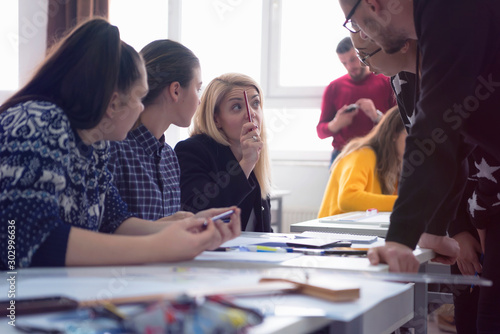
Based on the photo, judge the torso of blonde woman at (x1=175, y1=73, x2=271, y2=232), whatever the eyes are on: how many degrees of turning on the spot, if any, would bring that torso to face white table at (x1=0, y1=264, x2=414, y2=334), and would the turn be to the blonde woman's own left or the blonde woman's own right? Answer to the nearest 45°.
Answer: approximately 45° to the blonde woman's own right

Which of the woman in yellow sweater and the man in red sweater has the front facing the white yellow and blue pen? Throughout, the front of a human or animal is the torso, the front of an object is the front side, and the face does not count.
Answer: the man in red sweater

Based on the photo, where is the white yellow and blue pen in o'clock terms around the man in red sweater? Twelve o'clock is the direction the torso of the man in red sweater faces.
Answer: The white yellow and blue pen is roughly at 12 o'clock from the man in red sweater.

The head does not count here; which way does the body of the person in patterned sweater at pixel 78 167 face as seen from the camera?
to the viewer's right

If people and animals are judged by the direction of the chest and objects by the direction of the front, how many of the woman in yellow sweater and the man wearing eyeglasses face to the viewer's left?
1

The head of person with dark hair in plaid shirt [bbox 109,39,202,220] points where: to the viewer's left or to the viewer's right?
to the viewer's right

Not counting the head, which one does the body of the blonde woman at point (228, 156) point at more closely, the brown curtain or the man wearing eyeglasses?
the man wearing eyeglasses

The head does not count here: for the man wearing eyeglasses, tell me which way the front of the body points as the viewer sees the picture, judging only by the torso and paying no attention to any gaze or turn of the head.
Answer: to the viewer's left
